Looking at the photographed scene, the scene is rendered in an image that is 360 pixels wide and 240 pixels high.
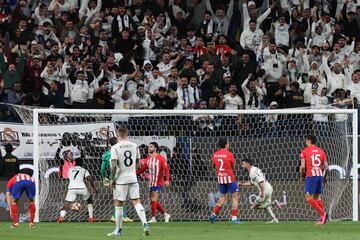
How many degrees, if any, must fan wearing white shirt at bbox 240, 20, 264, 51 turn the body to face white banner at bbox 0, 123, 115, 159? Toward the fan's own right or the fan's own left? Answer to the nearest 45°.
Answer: approximately 45° to the fan's own right

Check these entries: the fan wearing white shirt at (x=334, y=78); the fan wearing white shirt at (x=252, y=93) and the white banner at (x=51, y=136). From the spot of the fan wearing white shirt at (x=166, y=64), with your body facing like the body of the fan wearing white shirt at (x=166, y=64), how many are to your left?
2

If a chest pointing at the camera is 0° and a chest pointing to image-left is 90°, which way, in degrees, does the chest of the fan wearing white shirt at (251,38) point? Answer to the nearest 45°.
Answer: approximately 0°

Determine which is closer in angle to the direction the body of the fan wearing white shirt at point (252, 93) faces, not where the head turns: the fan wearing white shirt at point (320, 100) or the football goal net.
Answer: the football goal net

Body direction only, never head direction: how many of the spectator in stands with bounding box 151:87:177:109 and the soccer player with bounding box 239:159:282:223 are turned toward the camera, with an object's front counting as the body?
1

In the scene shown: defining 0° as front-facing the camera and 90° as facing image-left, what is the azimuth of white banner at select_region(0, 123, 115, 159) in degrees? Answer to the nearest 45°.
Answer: approximately 0°
